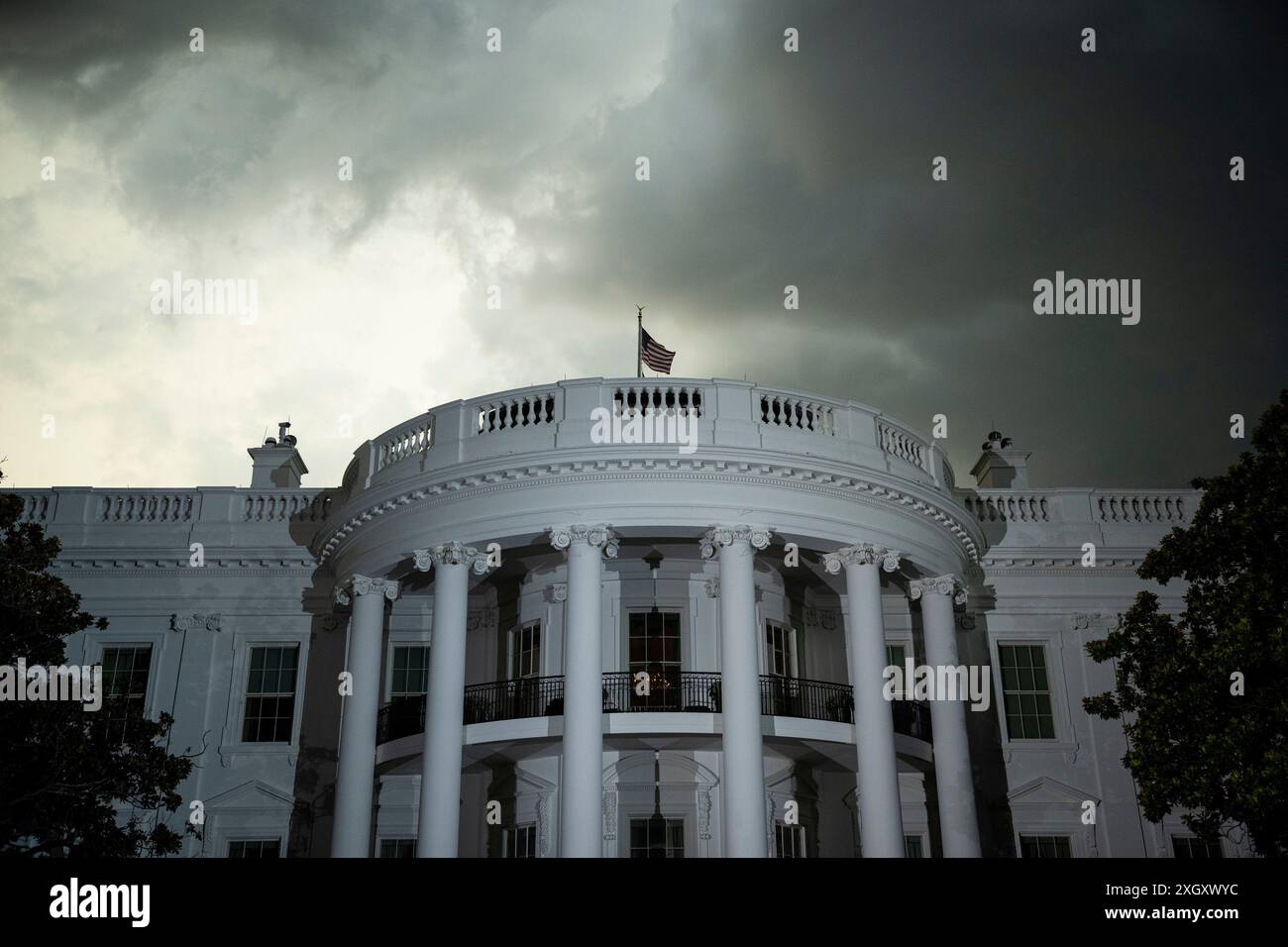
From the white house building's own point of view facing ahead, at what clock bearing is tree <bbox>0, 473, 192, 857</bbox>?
The tree is roughly at 2 o'clock from the white house building.

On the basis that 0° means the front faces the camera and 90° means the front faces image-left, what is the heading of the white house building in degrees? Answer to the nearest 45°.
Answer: approximately 0°

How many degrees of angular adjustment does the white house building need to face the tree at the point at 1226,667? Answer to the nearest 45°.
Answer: approximately 45° to its left
